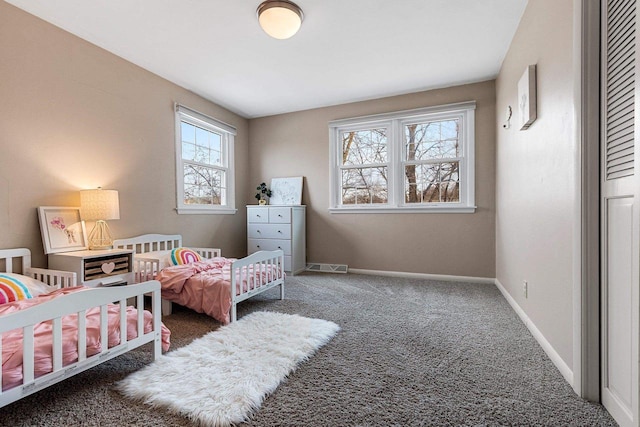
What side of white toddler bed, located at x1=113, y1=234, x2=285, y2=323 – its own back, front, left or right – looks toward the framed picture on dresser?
left

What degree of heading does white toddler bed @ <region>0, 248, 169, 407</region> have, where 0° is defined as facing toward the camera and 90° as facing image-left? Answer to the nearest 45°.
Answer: approximately 315°

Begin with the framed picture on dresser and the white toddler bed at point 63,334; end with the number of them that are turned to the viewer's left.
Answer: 0

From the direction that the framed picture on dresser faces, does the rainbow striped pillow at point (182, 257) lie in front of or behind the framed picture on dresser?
in front

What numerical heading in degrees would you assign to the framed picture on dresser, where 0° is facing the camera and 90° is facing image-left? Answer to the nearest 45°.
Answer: approximately 0°

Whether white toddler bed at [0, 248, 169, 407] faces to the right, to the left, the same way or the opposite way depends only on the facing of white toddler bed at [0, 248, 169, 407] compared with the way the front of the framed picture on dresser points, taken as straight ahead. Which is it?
to the left

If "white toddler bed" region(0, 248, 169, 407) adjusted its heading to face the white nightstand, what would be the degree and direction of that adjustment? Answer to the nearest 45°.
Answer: approximately 135° to its left

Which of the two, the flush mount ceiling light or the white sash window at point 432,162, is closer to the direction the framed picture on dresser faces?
the flush mount ceiling light

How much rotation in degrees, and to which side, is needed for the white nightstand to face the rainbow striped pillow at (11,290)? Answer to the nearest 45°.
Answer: approximately 90° to its right

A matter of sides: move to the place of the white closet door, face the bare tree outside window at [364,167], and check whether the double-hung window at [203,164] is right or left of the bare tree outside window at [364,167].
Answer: left
